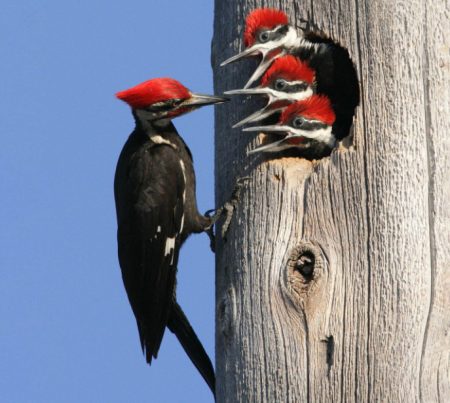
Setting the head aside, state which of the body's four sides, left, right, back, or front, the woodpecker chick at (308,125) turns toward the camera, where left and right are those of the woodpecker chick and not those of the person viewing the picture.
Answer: left

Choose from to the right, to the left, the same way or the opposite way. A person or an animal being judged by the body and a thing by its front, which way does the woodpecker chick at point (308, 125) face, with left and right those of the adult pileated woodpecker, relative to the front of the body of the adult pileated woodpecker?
the opposite way

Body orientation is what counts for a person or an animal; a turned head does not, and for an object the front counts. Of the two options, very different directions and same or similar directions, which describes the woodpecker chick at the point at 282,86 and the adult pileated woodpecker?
very different directions

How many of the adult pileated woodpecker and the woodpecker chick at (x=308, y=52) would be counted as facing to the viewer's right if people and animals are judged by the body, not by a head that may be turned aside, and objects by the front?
1

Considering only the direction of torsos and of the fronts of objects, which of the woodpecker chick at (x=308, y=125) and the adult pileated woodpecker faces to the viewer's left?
the woodpecker chick

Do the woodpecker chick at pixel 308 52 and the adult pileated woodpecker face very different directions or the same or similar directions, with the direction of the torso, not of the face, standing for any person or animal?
very different directions

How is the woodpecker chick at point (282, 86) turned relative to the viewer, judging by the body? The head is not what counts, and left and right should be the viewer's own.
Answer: facing to the left of the viewer

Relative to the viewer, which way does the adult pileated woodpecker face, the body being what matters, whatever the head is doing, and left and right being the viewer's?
facing to the right of the viewer

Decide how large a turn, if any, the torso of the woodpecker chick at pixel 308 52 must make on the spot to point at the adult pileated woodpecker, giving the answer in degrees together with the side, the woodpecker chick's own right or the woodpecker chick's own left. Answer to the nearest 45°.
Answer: approximately 45° to the woodpecker chick's own right

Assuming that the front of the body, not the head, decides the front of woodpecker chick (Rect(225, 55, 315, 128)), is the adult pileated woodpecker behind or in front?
in front

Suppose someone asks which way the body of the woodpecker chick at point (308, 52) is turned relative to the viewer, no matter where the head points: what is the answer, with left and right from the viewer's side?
facing to the left of the viewer

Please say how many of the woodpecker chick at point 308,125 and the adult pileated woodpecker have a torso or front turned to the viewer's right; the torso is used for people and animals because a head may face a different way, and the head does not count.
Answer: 1

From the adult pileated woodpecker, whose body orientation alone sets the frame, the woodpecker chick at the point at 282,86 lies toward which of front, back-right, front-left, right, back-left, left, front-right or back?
front-right
